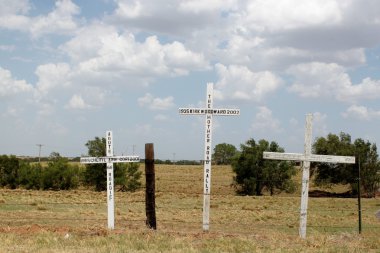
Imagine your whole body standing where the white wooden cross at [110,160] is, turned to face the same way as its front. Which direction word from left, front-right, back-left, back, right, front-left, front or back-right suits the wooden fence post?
front-left

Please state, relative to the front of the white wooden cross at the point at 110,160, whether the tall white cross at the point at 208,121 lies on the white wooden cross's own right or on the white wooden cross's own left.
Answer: on the white wooden cross's own left

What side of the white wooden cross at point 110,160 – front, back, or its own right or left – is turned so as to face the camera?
front
